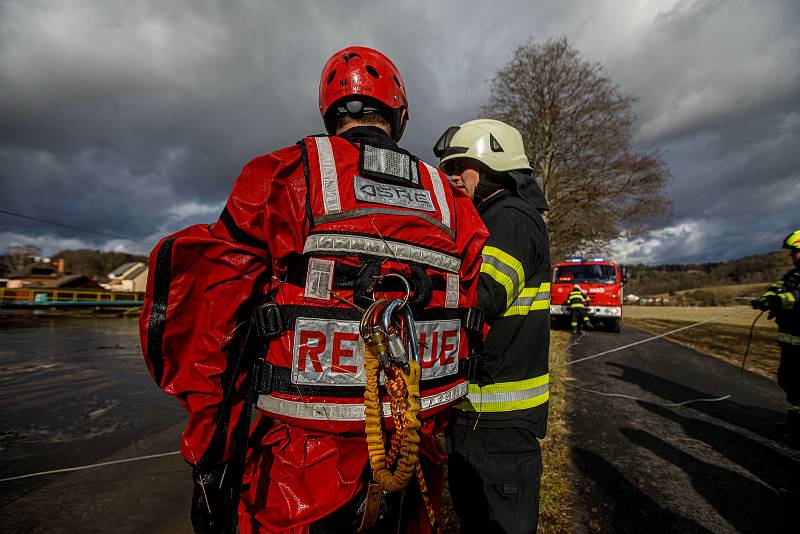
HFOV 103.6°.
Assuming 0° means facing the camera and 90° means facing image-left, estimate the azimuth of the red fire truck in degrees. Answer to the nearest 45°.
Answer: approximately 0°
